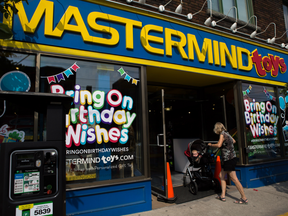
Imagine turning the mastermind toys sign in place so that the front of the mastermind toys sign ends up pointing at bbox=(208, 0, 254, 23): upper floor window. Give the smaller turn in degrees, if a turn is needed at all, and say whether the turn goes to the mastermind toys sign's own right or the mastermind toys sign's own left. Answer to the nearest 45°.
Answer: approximately 90° to the mastermind toys sign's own left

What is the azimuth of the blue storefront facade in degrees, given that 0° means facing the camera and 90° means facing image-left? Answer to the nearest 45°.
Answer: approximately 315°

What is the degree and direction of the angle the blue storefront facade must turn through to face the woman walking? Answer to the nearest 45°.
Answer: approximately 45° to its left

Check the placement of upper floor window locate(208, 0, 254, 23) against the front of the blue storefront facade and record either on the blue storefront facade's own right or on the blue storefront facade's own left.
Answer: on the blue storefront facade's own left
